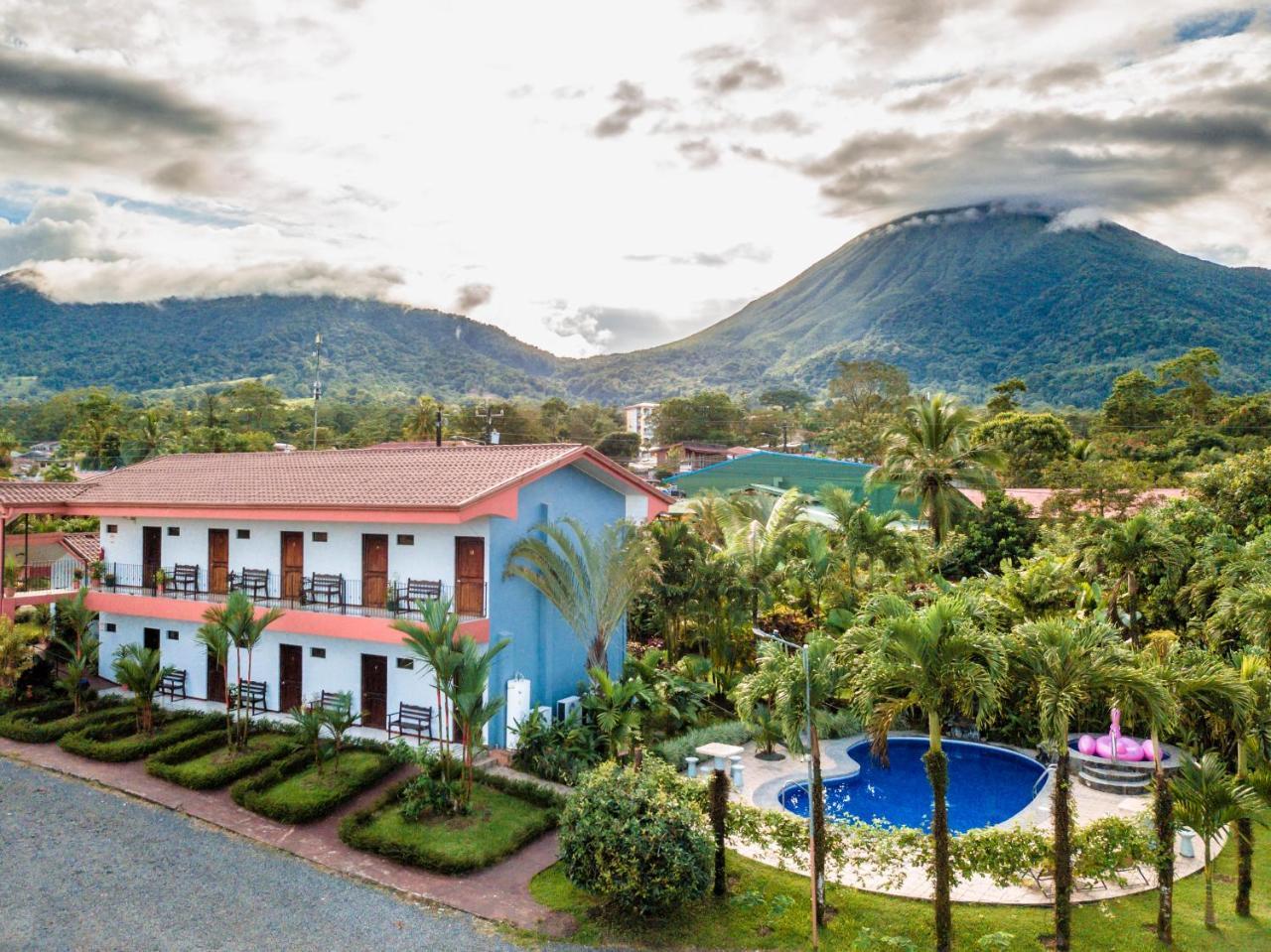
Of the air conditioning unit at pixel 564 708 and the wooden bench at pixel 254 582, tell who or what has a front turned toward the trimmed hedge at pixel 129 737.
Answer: the wooden bench

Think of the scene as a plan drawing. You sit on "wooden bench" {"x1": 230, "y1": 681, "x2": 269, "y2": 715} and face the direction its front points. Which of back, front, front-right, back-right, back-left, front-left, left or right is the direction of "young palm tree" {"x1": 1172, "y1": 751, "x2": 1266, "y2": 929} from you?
left

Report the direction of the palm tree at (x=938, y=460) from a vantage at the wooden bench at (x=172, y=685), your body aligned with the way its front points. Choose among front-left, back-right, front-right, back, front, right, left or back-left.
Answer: back-left

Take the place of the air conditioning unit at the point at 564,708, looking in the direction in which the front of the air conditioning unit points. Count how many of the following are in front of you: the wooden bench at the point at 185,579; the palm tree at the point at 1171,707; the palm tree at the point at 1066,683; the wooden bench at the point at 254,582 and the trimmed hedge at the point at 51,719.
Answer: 2

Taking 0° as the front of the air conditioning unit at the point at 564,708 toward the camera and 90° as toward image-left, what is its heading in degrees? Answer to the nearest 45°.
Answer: approximately 315°

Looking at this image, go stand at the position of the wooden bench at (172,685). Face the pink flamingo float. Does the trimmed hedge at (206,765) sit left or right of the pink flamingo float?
right

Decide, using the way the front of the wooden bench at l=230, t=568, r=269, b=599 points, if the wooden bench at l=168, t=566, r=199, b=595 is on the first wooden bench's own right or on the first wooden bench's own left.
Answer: on the first wooden bench's own right

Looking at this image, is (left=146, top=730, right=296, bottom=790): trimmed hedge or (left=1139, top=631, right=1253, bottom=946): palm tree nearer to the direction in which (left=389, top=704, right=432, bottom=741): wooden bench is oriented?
the trimmed hedge

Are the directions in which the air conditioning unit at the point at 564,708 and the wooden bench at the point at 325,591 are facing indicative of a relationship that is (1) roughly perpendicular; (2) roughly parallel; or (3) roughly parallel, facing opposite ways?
roughly perpendicular

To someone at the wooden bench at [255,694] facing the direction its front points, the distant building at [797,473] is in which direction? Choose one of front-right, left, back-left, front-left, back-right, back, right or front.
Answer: back

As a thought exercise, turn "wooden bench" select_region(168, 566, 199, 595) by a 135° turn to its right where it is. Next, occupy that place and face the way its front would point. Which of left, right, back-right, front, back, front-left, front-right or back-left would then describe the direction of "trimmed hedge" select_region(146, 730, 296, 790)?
back

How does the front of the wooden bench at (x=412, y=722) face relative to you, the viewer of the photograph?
facing the viewer and to the left of the viewer

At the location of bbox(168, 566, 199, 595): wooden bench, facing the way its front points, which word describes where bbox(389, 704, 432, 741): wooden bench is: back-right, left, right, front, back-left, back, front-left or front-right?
left

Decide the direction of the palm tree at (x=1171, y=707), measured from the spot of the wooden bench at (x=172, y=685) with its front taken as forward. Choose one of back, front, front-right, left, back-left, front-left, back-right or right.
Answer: left
